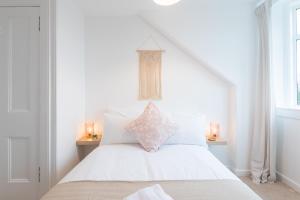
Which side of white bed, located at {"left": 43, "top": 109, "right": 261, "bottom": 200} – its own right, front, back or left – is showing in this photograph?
front

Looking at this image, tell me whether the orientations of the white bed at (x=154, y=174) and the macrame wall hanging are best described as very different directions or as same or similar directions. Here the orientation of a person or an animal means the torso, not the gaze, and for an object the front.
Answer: same or similar directions

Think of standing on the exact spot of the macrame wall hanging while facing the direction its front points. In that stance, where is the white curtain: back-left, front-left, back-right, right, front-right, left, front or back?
left

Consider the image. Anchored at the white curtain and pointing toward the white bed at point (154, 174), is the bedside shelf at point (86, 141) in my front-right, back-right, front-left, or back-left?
front-right

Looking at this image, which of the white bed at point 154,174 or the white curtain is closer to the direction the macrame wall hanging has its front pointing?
the white bed

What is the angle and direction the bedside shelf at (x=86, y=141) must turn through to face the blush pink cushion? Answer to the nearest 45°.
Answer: approximately 45° to its left

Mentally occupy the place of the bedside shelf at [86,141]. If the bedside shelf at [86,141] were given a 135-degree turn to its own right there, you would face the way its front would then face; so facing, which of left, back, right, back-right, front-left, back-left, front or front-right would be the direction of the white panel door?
left

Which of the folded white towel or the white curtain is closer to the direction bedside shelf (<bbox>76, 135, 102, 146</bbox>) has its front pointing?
the folded white towel

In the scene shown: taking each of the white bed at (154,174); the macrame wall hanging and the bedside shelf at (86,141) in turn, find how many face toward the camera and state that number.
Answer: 3

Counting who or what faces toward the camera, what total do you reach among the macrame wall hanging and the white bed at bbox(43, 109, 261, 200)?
2

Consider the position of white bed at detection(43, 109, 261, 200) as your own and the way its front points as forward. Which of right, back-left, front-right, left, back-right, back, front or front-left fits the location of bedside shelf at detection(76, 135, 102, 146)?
back-right

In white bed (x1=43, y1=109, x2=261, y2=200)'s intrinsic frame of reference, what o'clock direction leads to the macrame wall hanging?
The macrame wall hanging is roughly at 6 o'clock from the white bed.
